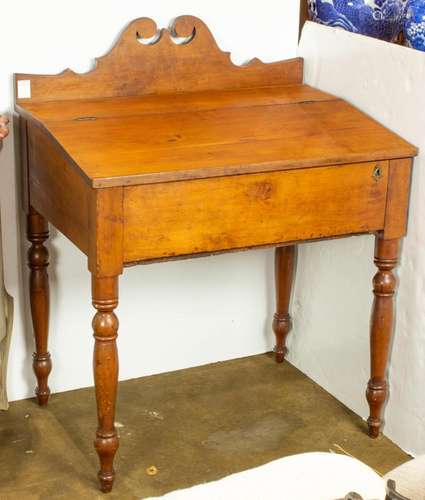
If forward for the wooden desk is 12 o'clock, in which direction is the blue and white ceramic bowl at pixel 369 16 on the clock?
The blue and white ceramic bowl is roughly at 9 o'clock from the wooden desk.

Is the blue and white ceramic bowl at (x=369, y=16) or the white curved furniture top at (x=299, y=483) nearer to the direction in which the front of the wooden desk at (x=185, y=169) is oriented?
the white curved furniture top

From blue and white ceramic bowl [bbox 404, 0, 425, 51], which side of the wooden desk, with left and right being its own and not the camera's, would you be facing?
left

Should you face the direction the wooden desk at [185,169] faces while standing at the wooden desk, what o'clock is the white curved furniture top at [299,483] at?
The white curved furniture top is roughly at 1 o'clock from the wooden desk.

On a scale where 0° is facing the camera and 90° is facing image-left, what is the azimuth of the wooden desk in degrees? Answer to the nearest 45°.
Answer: approximately 315°

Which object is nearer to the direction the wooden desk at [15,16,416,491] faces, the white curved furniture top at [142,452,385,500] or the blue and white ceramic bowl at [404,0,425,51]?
the white curved furniture top
